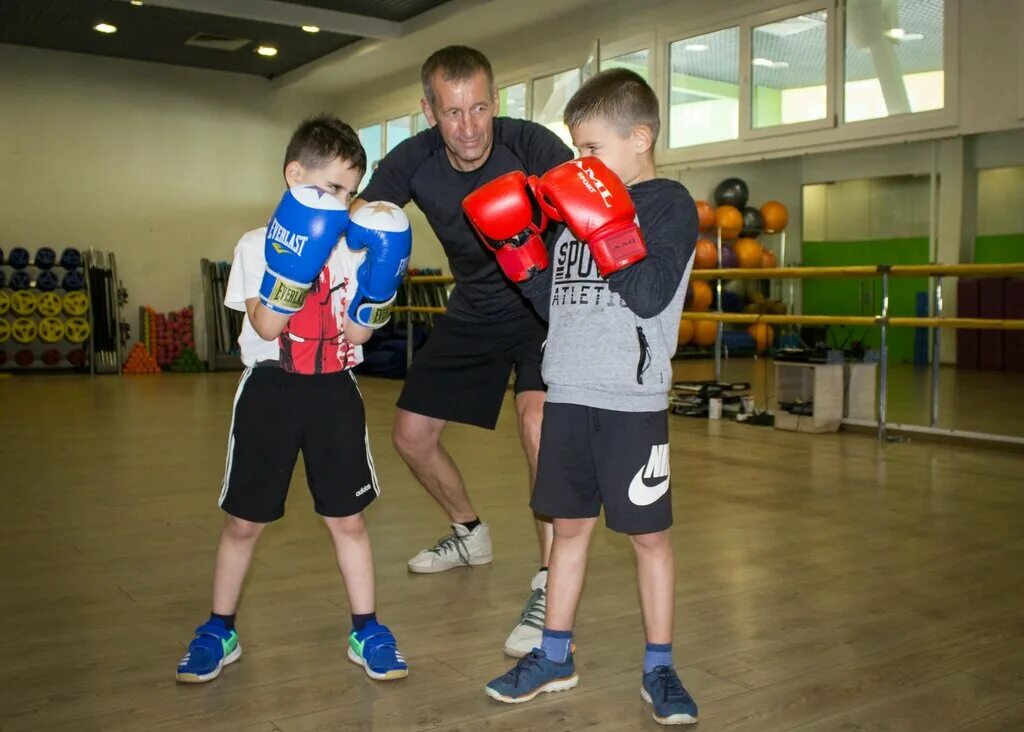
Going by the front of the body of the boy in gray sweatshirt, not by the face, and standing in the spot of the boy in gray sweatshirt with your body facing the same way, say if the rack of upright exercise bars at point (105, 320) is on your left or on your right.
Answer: on your right

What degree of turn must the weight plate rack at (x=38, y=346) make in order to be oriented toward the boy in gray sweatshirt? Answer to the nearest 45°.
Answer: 0° — it already faces them

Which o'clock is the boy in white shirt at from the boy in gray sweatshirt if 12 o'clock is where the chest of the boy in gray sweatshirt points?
The boy in white shirt is roughly at 2 o'clock from the boy in gray sweatshirt.

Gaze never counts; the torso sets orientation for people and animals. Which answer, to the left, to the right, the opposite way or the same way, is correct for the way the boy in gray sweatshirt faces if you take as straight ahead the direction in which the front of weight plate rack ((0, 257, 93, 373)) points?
to the right

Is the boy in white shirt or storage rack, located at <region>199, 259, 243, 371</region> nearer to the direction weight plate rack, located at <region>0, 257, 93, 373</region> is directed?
the boy in white shirt

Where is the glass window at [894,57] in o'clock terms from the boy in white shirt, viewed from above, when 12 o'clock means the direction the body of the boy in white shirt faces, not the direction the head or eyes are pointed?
The glass window is roughly at 9 o'clock from the boy in white shirt.

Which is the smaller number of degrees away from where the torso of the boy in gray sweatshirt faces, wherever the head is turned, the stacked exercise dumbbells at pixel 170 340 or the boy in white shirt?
the boy in white shirt

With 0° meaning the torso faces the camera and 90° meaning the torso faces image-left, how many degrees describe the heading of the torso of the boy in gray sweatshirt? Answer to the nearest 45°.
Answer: approximately 45°

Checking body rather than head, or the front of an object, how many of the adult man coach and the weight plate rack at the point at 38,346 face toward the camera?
2

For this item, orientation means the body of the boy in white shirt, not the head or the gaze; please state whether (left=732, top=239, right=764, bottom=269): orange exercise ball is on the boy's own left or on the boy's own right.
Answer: on the boy's own left
